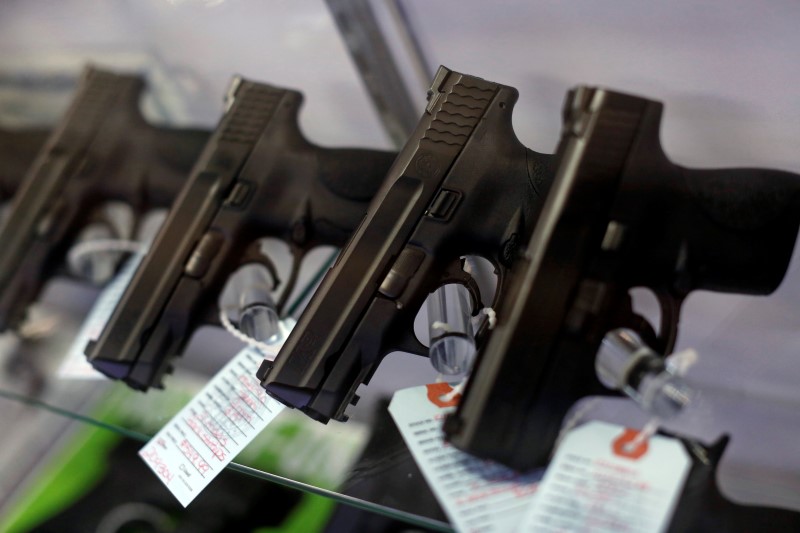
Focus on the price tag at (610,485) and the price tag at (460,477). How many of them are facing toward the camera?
2

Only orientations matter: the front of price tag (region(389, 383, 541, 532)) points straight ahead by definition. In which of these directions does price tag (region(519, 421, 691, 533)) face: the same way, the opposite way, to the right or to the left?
the same way

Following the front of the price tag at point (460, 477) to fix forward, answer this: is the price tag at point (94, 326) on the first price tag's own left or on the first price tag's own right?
on the first price tag's own right

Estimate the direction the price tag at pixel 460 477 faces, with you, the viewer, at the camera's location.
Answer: facing the viewer

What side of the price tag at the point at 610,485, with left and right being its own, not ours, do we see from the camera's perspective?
front

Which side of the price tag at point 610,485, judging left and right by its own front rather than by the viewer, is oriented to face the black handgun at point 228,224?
right
